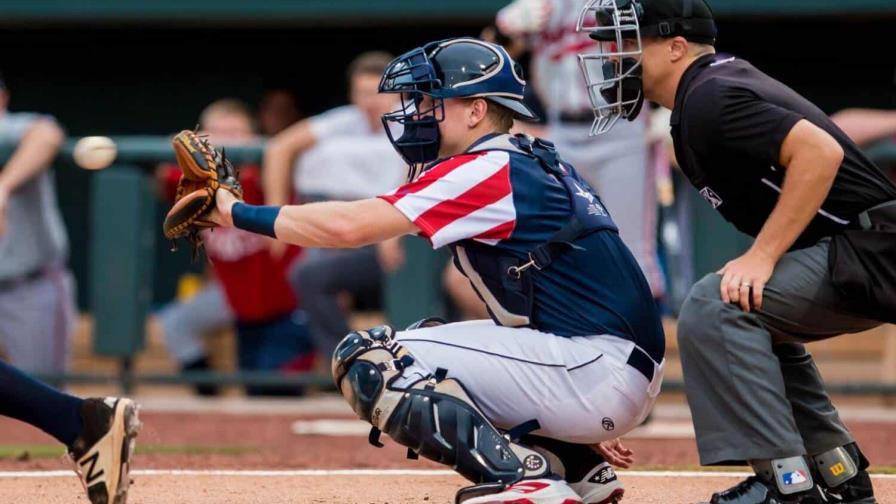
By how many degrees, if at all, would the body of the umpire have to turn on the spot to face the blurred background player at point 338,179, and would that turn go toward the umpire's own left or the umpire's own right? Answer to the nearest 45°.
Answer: approximately 45° to the umpire's own right

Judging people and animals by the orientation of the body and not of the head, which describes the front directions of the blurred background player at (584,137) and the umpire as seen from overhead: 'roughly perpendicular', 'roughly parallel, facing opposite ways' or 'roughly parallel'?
roughly perpendicular

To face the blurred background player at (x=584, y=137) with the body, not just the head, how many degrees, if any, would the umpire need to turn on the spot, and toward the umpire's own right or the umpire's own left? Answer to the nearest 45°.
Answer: approximately 90° to the umpire's own right

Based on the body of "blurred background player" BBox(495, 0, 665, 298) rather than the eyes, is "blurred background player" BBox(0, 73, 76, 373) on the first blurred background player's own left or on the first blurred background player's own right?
on the first blurred background player's own right

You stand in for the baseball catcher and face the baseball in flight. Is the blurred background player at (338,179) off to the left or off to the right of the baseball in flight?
right

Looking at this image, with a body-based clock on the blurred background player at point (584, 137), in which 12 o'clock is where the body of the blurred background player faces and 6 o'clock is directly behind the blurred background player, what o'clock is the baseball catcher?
The baseball catcher is roughly at 12 o'clock from the blurred background player.

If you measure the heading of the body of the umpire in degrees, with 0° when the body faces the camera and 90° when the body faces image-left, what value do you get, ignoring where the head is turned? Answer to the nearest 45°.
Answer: approximately 90°

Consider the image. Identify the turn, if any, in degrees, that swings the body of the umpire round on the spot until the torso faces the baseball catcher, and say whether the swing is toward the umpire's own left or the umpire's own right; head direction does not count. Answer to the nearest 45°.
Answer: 0° — they already face them

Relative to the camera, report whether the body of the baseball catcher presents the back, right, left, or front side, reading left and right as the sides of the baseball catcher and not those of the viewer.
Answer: left

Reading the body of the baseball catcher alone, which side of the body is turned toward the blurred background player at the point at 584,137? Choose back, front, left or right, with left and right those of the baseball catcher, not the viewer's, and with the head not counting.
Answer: right

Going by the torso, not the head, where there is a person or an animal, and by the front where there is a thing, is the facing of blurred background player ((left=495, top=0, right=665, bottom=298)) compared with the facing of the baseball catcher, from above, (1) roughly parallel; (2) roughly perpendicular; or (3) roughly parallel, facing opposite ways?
roughly perpendicular

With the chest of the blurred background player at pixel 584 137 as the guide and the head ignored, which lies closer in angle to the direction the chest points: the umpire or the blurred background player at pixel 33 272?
the umpire

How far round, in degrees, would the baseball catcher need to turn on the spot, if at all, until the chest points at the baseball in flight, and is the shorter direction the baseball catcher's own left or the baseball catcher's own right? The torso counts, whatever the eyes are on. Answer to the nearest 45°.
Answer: approximately 45° to the baseball catcher's own right
